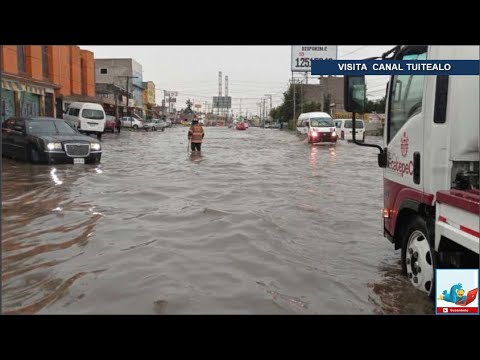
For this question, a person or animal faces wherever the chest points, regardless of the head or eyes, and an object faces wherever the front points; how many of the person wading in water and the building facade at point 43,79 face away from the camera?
1

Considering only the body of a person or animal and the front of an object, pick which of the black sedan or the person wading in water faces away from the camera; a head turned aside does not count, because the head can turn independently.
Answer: the person wading in water

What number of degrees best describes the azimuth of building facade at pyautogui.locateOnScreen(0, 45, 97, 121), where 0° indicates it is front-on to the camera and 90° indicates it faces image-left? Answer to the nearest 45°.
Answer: approximately 315°

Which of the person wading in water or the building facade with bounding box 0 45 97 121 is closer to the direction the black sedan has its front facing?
the person wading in water

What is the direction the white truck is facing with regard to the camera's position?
facing away from the viewer and to the left of the viewer

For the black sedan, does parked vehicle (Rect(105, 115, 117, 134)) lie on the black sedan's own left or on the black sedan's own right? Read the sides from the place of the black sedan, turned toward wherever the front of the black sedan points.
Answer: on the black sedan's own left

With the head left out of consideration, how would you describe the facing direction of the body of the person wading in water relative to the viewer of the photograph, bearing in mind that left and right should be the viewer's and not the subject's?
facing away from the viewer

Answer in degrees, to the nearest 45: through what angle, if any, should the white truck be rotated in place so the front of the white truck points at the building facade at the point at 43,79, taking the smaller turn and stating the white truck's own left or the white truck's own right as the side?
0° — it already faces it

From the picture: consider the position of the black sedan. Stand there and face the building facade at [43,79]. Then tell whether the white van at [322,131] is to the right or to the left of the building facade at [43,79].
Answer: right

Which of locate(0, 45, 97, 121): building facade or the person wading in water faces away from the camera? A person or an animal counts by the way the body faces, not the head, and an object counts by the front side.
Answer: the person wading in water
